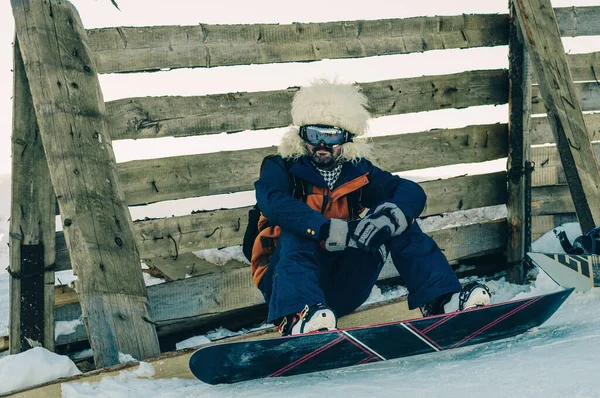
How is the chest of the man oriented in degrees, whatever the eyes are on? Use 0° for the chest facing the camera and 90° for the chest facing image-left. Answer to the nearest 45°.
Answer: approximately 315°

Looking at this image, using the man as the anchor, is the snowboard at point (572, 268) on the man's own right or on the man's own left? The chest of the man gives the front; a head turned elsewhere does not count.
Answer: on the man's own left

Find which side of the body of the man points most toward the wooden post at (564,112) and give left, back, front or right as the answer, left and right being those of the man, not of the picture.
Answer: left
